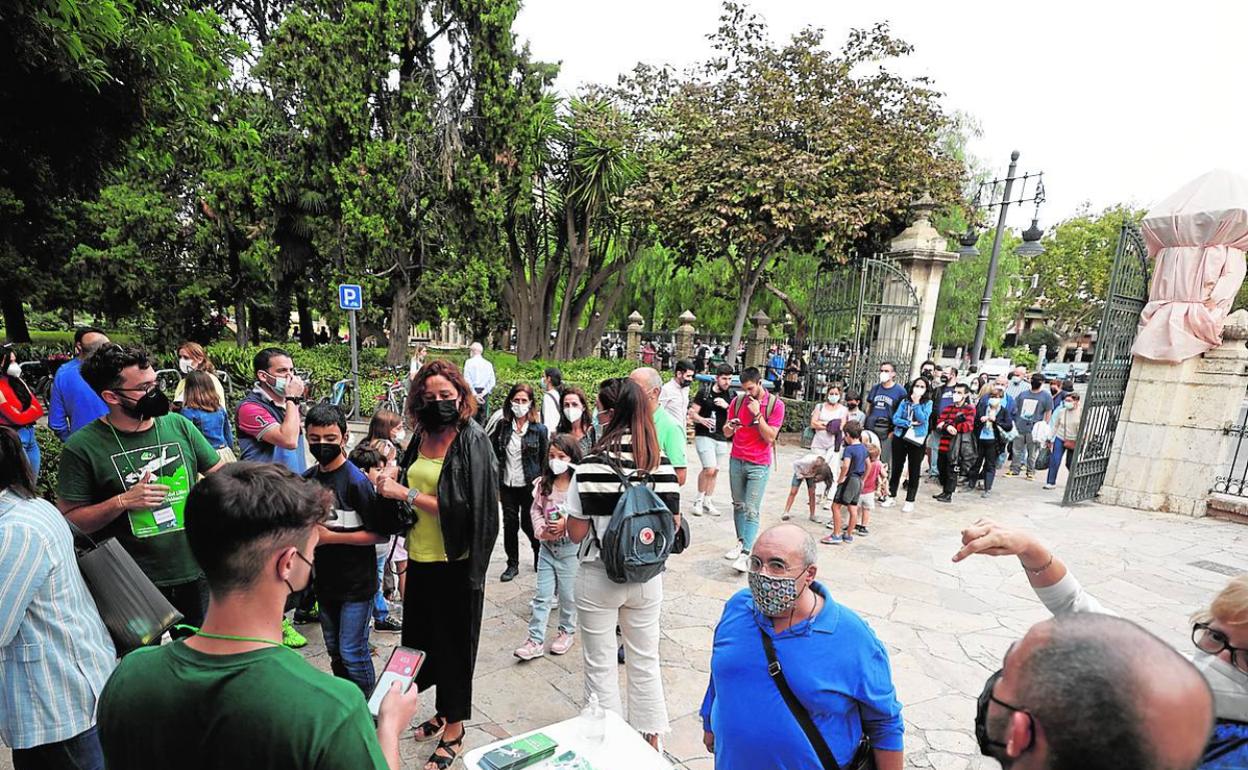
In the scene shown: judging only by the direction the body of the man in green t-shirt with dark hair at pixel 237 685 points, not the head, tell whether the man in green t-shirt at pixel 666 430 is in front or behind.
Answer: in front

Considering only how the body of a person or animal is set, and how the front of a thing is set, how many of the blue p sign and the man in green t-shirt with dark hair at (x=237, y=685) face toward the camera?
1

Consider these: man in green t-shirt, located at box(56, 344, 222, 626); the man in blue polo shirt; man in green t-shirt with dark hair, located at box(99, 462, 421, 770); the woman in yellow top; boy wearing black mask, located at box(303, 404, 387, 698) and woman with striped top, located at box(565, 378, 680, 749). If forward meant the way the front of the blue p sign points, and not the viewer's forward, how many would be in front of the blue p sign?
6

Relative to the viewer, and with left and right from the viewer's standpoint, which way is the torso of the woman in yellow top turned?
facing the viewer and to the left of the viewer

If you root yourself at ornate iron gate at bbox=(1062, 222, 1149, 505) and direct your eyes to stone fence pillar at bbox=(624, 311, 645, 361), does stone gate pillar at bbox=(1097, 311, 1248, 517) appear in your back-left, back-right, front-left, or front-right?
back-right

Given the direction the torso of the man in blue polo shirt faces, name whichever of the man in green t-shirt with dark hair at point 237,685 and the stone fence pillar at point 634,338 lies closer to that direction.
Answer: the man in green t-shirt with dark hair

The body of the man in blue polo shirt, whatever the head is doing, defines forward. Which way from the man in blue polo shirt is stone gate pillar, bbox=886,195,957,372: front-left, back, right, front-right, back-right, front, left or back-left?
back-right

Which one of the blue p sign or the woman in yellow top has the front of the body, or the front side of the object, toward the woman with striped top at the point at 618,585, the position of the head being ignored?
the blue p sign

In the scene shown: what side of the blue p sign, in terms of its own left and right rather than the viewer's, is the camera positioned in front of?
front

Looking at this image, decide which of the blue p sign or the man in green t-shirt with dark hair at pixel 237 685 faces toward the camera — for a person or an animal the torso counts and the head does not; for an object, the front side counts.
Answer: the blue p sign

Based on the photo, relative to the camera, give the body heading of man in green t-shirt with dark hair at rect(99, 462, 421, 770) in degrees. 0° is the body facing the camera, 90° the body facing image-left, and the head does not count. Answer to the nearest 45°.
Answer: approximately 225°

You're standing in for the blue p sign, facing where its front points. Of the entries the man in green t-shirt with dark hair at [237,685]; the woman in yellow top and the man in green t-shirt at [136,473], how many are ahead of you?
3

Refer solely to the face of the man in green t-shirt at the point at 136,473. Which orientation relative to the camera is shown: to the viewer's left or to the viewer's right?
to the viewer's right

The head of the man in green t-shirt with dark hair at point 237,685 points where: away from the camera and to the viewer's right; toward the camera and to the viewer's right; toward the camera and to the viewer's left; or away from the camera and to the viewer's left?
away from the camera and to the viewer's right

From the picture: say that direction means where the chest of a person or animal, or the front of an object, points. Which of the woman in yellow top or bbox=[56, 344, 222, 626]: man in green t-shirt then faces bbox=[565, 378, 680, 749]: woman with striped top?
the man in green t-shirt

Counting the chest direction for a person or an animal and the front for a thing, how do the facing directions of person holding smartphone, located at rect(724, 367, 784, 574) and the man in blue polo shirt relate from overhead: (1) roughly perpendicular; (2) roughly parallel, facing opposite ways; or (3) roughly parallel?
roughly parallel

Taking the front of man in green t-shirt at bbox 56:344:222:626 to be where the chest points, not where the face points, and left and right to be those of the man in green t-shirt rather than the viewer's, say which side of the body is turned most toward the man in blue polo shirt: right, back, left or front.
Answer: front

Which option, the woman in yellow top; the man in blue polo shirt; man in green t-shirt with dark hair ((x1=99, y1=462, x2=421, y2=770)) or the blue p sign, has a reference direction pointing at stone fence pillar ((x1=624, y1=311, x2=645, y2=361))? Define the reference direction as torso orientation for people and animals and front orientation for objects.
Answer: the man in green t-shirt with dark hair
